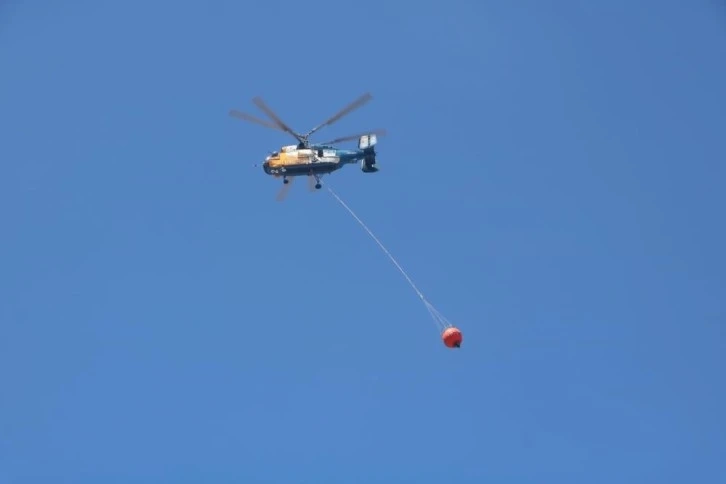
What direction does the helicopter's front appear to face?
to the viewer's left
